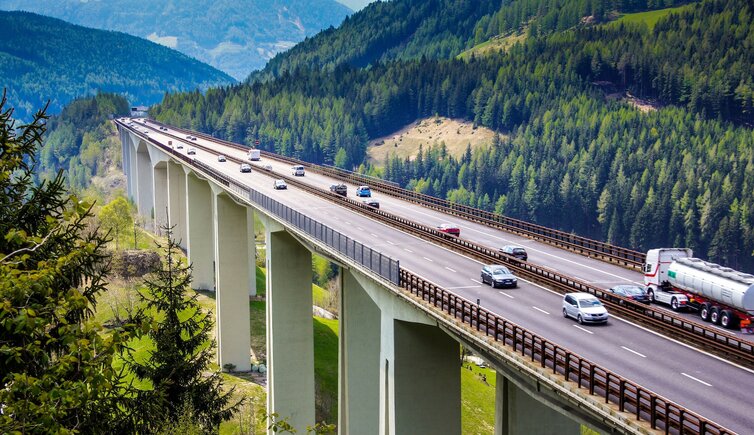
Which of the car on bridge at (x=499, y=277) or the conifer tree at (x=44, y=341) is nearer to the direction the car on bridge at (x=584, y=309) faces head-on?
the conifer tree

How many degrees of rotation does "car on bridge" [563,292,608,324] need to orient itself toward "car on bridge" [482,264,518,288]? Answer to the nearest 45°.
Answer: approximately 180°

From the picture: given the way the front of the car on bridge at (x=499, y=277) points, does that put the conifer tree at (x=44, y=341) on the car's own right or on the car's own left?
on the car's own right

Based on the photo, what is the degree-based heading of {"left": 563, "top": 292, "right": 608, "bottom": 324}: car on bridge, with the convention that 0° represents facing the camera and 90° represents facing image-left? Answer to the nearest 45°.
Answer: approximately 315°

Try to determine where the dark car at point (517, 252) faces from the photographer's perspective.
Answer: facing away from the viewer and to the left of the viewer

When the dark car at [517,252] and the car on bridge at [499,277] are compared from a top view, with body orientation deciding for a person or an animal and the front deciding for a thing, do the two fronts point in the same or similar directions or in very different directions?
very different directions

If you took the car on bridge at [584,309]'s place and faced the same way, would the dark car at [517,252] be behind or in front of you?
behind

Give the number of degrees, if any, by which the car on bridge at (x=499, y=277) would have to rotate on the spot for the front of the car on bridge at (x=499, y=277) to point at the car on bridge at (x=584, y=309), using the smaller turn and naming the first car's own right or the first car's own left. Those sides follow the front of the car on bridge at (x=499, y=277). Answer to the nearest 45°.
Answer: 0° — it already faces it

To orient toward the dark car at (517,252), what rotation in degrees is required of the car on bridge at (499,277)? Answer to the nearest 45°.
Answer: approximately 135° to its left
